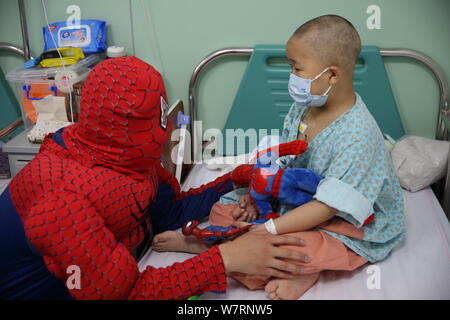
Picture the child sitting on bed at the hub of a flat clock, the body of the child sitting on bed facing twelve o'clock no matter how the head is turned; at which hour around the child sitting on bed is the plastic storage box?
The plastic storage box is roughly at 1 o'clock from the child sitting on bed.

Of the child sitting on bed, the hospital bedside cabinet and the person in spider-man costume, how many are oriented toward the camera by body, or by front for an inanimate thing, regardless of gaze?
1

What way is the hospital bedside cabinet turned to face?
toward the camera

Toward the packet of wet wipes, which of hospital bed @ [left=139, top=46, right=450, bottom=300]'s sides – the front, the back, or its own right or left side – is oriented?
right

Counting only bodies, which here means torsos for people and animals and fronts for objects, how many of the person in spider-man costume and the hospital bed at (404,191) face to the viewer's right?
1

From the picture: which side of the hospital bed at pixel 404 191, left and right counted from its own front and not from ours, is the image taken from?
front

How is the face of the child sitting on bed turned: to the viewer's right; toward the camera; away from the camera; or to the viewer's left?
to the viewer's left

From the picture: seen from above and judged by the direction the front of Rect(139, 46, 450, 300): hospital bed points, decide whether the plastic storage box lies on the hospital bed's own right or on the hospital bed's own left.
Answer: on the hospital bed's own right

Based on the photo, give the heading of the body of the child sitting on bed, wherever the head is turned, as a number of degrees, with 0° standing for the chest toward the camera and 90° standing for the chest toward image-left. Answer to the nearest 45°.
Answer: approximately 90°

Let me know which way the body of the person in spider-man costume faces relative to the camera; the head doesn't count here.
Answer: to the viewer's right

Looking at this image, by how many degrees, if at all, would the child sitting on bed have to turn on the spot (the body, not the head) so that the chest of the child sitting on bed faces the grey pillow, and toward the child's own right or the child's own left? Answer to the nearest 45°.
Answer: approximately 135° to the child's own right

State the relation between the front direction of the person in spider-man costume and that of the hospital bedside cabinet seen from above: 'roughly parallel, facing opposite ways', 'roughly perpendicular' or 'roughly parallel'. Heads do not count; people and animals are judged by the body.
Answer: roughly perpendicular

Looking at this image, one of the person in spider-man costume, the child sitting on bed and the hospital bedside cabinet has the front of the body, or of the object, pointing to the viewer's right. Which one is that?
the person in spider-man costume

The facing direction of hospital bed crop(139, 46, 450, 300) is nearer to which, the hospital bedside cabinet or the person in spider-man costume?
the person in spider-man costume

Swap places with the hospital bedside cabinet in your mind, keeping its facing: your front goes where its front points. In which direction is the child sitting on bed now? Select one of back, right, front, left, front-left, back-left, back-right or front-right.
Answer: front-left
